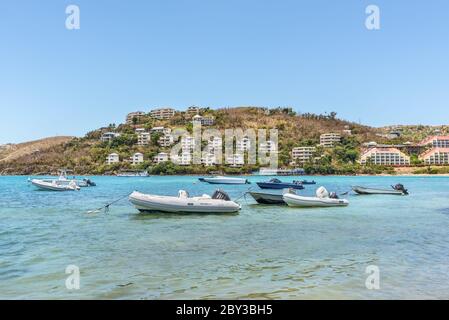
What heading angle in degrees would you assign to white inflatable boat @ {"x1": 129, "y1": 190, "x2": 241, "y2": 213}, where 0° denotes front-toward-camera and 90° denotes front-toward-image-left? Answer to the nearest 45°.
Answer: approximately 90°

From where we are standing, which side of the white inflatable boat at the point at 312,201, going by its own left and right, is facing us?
left

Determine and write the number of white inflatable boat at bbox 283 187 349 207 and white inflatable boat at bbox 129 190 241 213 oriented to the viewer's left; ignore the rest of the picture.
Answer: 2

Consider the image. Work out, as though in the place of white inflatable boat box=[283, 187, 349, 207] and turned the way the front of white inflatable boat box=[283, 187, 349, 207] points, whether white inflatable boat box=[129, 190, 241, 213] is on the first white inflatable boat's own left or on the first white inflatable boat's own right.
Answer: on the first white inflatable boat's own left

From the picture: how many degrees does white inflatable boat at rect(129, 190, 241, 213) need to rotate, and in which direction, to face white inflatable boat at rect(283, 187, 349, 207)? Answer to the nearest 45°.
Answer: approximately 135° to its right
